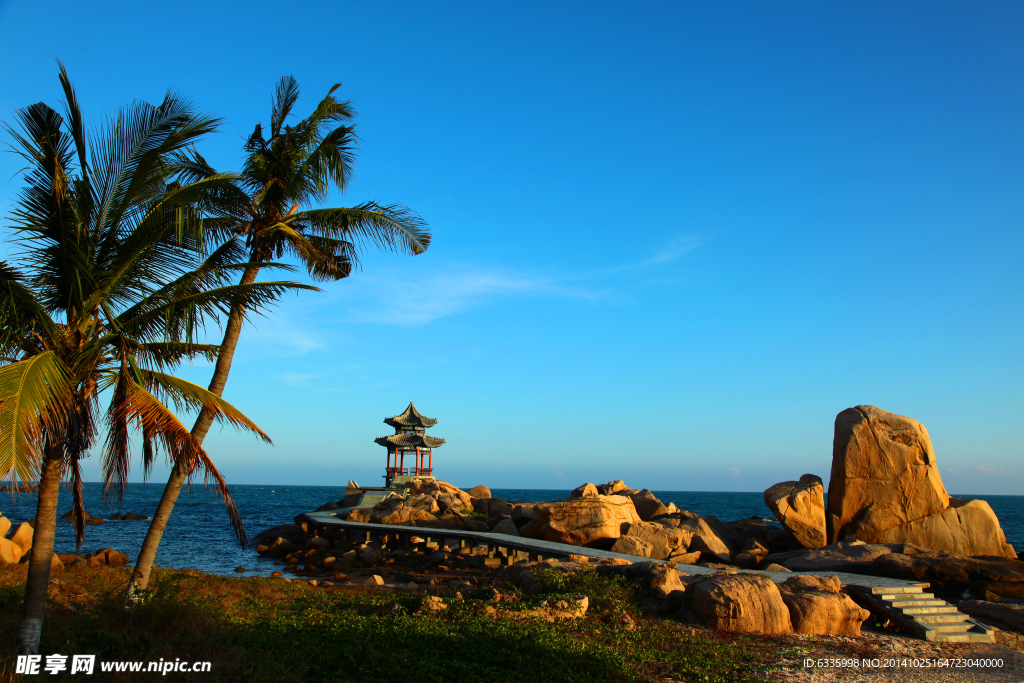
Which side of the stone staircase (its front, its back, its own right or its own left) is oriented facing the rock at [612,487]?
back

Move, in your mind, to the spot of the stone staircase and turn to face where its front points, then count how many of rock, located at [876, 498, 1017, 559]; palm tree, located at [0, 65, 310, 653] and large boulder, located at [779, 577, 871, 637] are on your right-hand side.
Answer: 2

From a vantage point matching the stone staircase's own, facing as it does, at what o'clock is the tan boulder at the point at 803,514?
The tan boulder is roughly at 7 o'clock from the stone staircase.

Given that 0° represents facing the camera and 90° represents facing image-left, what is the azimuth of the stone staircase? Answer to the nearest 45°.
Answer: approximately 315°

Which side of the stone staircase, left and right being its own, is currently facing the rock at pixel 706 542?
back

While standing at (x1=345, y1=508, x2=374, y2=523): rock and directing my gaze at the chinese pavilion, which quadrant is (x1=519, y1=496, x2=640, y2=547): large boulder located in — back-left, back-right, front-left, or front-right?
back-right

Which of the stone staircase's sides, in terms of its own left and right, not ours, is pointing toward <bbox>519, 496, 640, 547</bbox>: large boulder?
back

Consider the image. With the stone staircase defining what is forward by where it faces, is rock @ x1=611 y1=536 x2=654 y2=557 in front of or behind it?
behind

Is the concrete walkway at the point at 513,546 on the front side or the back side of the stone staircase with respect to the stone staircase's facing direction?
on the back side

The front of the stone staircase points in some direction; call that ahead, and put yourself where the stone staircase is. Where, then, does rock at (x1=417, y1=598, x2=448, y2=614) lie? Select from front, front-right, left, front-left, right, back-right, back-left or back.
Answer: right

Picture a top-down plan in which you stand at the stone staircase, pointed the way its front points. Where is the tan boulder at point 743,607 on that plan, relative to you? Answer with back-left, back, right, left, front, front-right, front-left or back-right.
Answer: right
